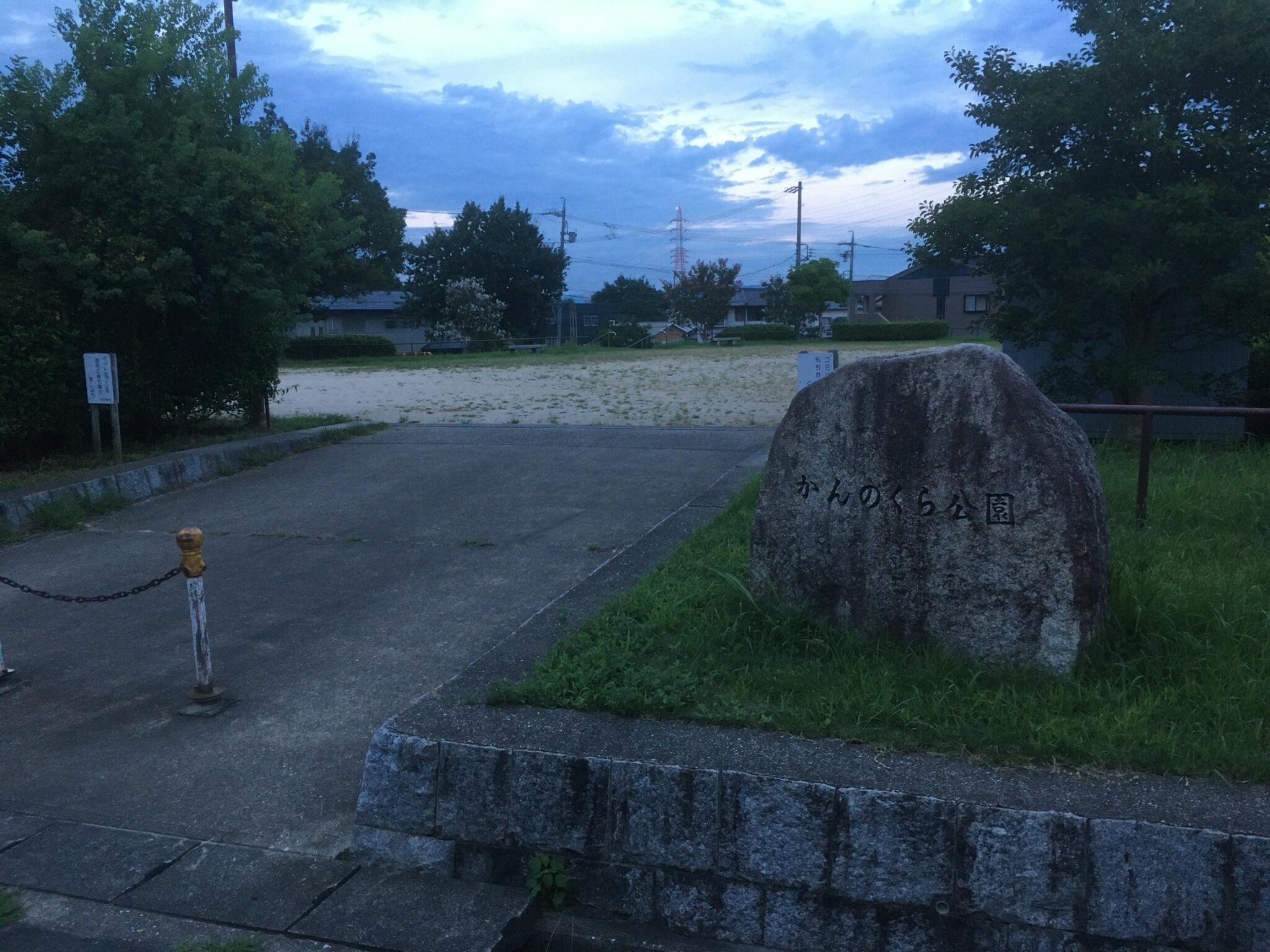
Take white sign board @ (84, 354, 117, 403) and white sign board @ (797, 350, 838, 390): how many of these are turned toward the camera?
2

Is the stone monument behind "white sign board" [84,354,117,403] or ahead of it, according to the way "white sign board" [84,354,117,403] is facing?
ahead

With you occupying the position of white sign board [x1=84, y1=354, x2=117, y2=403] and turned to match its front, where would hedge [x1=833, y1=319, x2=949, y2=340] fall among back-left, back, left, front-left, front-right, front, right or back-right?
back-left

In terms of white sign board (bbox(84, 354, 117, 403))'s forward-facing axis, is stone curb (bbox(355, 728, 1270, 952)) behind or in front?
in front

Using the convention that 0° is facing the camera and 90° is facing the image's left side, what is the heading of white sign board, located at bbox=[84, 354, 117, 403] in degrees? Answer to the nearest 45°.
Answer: approximately 0°

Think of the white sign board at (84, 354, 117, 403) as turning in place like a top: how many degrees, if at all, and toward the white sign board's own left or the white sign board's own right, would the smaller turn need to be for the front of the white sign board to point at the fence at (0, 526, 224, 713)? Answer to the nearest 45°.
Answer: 0° — it already faces it

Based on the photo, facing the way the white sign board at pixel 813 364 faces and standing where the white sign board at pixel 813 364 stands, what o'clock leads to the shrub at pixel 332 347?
The shrub is roughly at 5 o'clock from the white sign board.

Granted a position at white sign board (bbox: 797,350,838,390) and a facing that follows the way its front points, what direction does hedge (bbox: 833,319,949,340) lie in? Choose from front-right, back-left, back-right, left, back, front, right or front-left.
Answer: back

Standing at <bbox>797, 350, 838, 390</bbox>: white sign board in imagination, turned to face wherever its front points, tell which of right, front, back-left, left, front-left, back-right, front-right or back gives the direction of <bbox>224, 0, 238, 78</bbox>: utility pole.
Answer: back-right

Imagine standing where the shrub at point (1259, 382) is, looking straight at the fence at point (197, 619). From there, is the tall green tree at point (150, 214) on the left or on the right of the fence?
right

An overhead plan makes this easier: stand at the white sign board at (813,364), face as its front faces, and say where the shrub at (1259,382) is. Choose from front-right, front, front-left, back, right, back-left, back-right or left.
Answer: back-left
